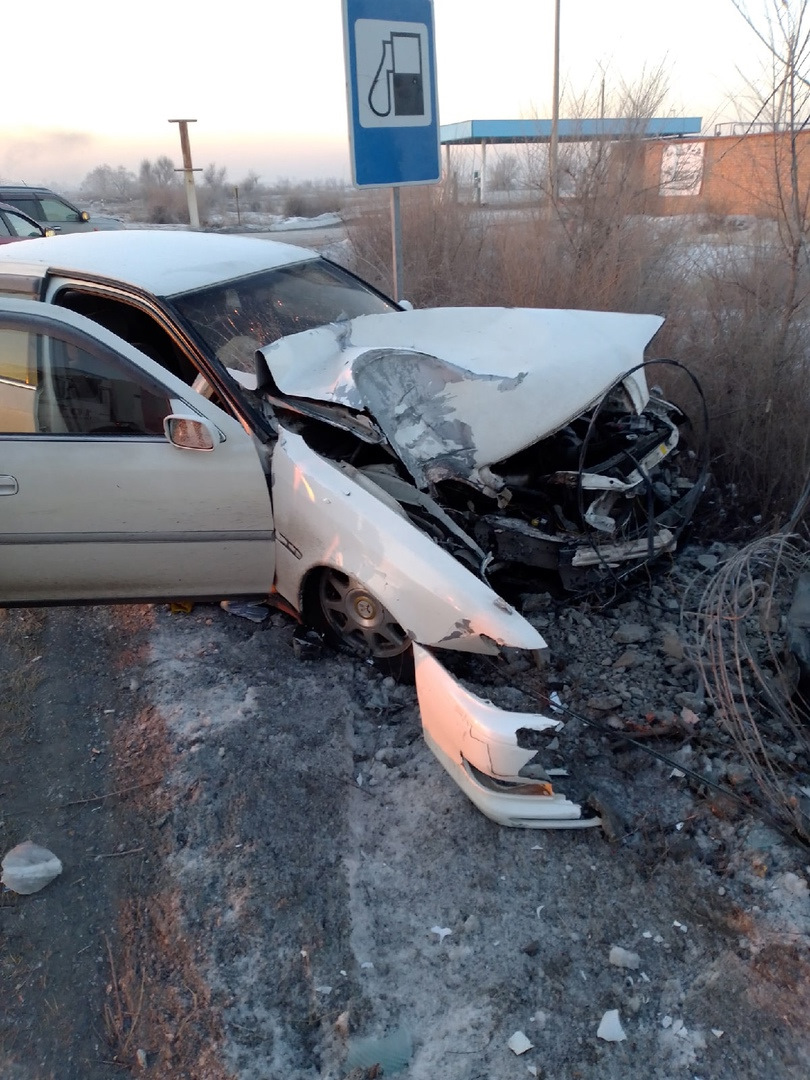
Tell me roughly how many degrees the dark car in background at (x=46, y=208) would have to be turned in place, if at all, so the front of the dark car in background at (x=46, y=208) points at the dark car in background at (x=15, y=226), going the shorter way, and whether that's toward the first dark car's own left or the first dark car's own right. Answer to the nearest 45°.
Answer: approximately 90° to the first dark car's own right

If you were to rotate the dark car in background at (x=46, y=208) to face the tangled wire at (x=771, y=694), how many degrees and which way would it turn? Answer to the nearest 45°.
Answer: approximately 90° to its right

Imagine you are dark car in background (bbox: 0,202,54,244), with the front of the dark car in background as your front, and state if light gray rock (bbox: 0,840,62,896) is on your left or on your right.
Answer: on your right

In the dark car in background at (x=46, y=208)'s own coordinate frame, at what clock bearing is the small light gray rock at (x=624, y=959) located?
The small light gray rock is roughly at 3 o'clock from the dark car in background.

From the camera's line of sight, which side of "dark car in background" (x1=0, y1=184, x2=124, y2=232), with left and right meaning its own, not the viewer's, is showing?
right

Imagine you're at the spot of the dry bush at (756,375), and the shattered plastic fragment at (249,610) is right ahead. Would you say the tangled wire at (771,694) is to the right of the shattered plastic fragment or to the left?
left

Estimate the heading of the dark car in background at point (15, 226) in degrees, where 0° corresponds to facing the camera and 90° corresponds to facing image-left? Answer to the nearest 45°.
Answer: approximately 270°

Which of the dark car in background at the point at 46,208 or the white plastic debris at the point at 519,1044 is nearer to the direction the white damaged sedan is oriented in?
the white plastic debris

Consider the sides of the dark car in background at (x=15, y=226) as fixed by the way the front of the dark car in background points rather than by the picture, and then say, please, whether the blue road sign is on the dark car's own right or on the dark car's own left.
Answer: on the dark car's own right

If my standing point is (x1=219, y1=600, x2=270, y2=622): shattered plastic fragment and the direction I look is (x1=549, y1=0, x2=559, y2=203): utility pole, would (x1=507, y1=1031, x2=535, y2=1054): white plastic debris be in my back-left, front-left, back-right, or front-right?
back-right

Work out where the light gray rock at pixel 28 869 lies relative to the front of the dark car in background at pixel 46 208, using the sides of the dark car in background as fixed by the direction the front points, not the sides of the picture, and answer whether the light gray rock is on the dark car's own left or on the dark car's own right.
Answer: on the dark car's own right

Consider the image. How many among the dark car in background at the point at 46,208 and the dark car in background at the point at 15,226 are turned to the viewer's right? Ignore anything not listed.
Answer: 2
